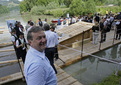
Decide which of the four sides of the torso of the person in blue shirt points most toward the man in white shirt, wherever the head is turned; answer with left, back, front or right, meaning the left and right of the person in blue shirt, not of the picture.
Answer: left

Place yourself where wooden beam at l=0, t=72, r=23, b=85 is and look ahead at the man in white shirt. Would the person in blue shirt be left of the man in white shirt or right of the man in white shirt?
right

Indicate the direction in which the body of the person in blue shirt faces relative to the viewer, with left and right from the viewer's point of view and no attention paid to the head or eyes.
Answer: facing to the right of the viewer

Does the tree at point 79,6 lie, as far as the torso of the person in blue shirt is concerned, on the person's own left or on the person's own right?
on the person's own left
